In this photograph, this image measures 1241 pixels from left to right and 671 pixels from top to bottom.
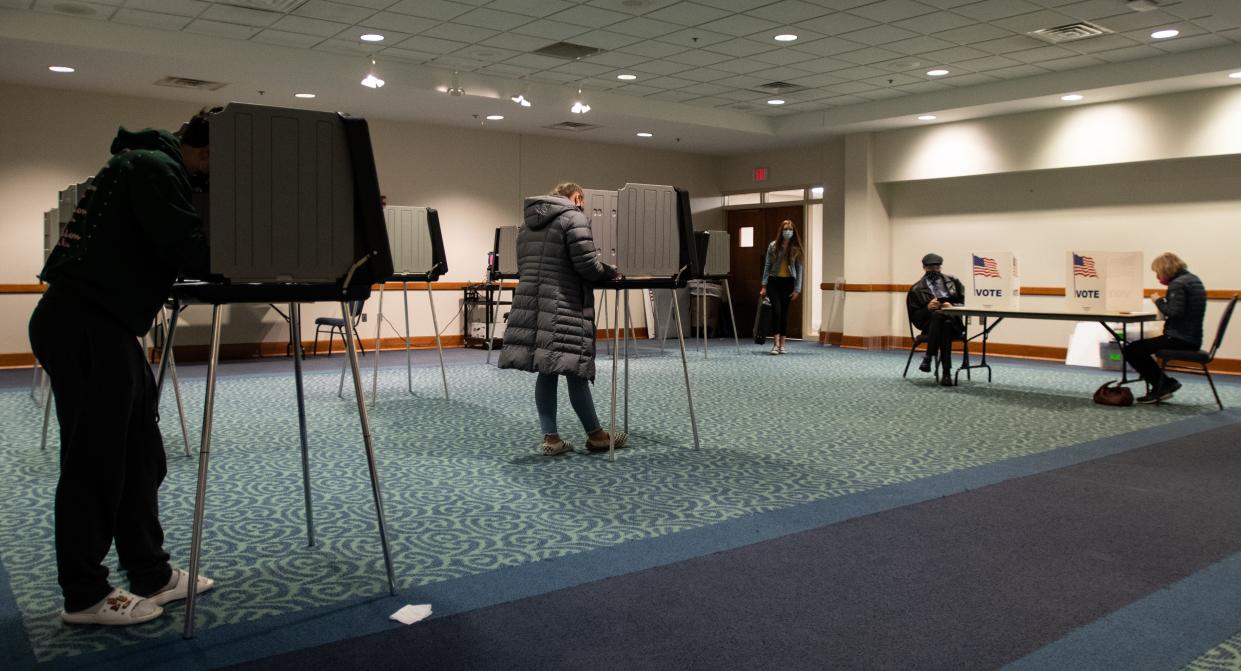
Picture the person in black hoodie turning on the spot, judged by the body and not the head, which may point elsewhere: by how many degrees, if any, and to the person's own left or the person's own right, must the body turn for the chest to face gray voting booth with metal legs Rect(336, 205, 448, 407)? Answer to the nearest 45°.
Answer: approximately 45° to the person's own left

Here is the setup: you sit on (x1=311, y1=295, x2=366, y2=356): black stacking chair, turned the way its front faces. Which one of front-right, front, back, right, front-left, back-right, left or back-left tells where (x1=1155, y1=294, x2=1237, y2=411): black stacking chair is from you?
back-left

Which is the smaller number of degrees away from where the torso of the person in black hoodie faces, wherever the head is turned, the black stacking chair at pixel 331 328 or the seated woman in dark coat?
the seated woman in dark coat

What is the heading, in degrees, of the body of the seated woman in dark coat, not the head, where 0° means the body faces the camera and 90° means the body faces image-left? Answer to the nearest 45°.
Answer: approximately 90°

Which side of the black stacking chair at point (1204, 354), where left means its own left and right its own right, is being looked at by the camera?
left

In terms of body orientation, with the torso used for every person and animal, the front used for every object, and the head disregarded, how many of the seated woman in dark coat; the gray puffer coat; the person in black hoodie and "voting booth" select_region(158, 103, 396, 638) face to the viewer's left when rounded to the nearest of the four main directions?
2

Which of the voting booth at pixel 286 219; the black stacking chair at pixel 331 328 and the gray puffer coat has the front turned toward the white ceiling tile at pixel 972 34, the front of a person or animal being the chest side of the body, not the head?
the gray puffer coat

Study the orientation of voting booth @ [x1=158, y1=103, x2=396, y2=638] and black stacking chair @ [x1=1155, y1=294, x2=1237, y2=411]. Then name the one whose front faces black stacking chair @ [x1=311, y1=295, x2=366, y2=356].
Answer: black stacking chair @ [x1=1155, y1=294, x2=1237, y2=411]
